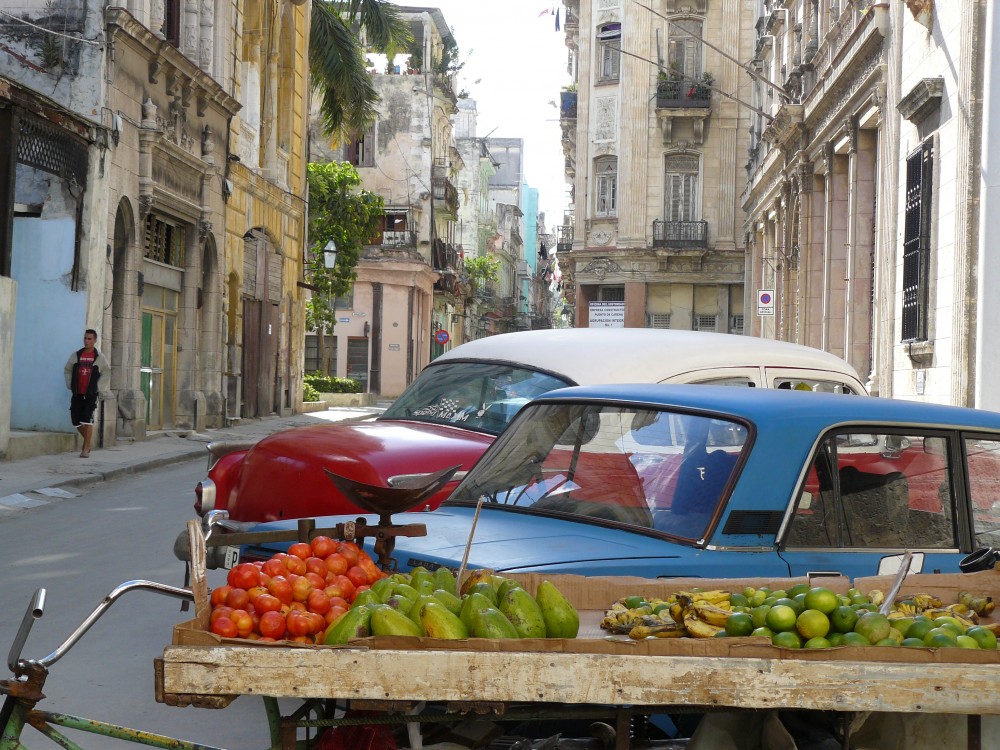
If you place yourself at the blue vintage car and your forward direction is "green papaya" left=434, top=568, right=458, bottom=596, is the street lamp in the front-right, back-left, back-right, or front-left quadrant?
back-right

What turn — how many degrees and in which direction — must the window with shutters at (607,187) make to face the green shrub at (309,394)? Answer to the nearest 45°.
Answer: approximately 45° to its right

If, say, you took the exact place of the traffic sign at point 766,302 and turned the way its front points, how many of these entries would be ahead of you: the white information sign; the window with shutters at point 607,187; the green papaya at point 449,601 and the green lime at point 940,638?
2

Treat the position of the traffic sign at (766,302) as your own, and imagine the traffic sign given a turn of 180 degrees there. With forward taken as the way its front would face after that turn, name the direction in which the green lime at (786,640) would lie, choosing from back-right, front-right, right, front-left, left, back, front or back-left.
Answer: back

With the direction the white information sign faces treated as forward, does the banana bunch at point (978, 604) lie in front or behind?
in front

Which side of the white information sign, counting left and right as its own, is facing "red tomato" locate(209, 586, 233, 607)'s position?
front

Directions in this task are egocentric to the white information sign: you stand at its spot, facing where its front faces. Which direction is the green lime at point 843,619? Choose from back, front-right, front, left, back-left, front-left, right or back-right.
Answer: front

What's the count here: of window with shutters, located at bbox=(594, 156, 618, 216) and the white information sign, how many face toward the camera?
2

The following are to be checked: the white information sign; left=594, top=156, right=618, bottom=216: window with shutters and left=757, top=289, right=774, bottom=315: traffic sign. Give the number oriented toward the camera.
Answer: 3

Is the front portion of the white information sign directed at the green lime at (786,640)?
yes

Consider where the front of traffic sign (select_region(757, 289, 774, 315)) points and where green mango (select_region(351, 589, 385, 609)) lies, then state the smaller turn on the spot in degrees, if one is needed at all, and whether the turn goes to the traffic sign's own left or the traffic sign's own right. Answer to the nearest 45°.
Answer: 0° — it already faces it

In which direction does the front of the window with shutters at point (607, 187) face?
toward the camera

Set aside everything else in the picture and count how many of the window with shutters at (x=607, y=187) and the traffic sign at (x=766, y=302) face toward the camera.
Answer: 2

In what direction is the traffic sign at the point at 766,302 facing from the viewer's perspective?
toward the camera

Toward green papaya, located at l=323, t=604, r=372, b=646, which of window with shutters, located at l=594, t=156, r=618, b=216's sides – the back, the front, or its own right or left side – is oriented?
front

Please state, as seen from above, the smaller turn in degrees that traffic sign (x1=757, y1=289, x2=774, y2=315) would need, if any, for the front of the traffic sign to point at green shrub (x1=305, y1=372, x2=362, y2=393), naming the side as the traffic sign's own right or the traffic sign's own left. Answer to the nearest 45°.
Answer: approximately 135° to the traffic sign's own right

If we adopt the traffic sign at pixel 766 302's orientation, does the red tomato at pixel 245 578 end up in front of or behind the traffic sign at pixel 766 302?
in front
